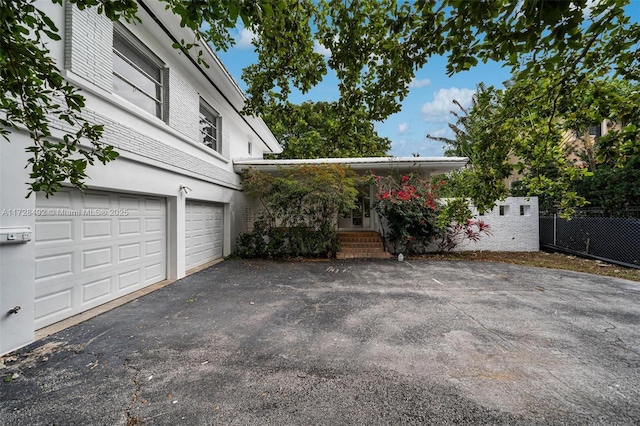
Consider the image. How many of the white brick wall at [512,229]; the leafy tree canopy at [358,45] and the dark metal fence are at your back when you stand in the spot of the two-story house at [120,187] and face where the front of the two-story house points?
0

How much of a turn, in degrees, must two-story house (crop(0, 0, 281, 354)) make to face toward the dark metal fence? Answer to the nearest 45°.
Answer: approximately 45° to its left

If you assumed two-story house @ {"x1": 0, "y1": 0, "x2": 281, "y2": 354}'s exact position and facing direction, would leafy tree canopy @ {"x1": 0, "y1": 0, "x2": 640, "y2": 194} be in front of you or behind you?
in front

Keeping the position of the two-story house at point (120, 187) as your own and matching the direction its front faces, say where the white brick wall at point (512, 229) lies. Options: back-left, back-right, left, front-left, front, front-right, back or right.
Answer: front-left

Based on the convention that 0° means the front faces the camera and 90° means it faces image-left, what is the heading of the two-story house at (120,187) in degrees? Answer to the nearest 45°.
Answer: approximately 315°

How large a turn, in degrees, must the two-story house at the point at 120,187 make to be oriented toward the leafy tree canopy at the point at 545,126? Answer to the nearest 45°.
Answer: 0° — it already faces it
